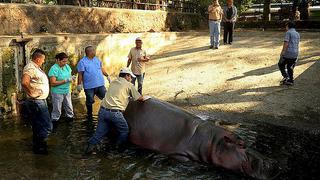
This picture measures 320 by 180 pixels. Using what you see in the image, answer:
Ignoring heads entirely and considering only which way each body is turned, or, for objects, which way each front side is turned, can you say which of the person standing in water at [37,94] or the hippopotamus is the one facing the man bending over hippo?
the person standing in water

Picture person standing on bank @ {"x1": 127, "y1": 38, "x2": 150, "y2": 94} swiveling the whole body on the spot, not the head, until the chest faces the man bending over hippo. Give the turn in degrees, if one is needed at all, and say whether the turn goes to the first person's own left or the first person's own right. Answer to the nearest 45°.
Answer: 0° — they already face them

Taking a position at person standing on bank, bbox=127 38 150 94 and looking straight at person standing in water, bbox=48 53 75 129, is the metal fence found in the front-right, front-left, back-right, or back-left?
back-right

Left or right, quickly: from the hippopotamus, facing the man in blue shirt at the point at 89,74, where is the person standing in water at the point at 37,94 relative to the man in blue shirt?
left

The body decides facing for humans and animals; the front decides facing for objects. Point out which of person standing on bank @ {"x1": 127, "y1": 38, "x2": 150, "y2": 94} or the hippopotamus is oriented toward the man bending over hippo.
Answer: the person standing on bank

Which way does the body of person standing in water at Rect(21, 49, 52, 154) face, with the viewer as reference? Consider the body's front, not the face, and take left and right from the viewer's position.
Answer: facing to the right of the viewer

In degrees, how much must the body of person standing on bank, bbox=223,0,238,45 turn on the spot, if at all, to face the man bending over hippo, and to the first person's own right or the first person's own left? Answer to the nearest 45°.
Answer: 0° — they already face them
